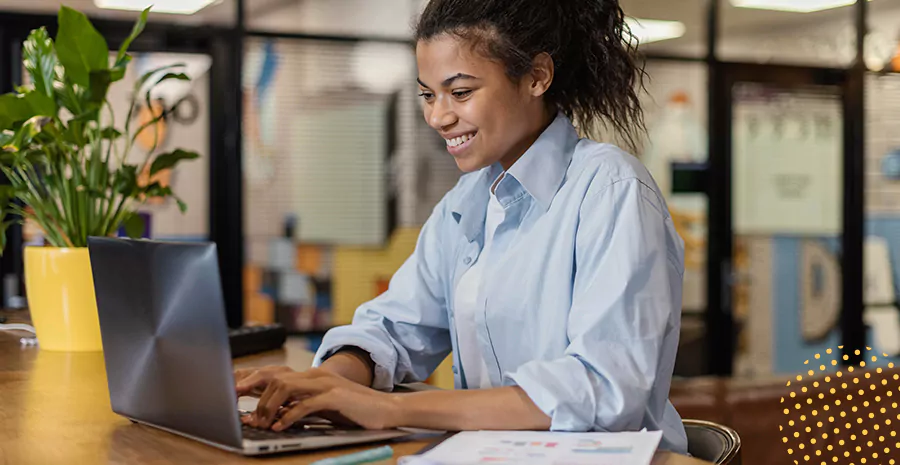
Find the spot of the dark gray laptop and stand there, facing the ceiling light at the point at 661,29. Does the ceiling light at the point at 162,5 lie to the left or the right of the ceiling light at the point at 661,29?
left

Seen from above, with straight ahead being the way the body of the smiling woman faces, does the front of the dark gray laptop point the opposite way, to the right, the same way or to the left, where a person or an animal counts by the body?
the opposite way

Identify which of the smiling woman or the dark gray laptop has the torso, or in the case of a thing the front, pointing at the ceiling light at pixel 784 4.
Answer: the dark gray laptop

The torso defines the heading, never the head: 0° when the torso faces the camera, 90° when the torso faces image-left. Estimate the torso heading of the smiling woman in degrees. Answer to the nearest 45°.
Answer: approximately 45°

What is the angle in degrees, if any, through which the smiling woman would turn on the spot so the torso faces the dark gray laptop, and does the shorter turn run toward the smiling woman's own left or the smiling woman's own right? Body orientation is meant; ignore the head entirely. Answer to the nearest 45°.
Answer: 0° — they already face it

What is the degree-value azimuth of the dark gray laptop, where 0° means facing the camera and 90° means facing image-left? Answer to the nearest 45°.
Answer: approximately 225°
